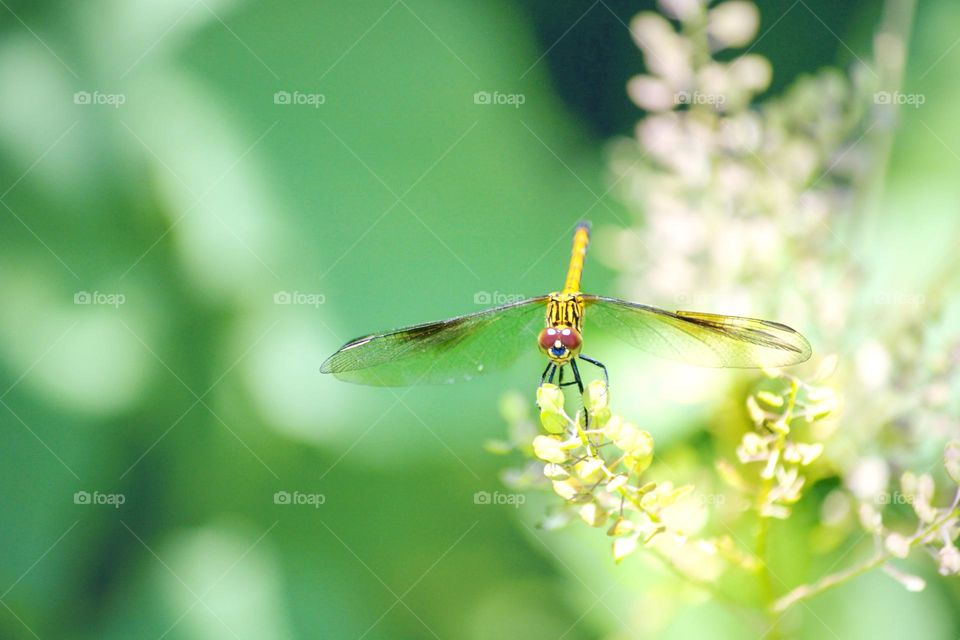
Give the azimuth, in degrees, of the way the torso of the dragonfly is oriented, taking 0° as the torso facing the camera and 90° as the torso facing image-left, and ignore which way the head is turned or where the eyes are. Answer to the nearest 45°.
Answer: approximately 0°
